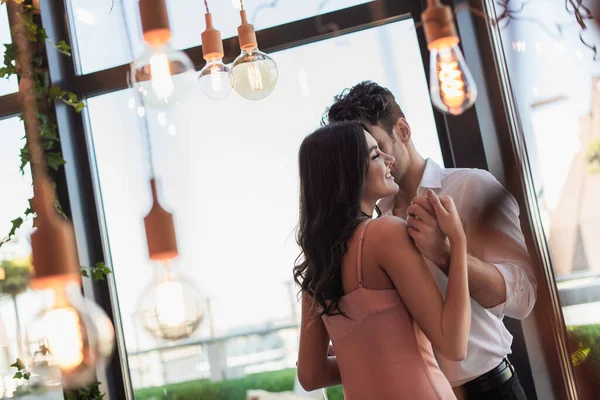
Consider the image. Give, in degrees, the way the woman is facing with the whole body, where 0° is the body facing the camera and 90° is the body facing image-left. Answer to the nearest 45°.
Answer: approximately 225°

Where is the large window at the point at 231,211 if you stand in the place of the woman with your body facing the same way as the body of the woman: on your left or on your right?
on your left

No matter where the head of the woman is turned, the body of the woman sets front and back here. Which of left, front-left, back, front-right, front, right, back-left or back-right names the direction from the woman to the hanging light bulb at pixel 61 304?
back

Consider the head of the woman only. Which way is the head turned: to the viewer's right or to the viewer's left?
to the viewer's right
